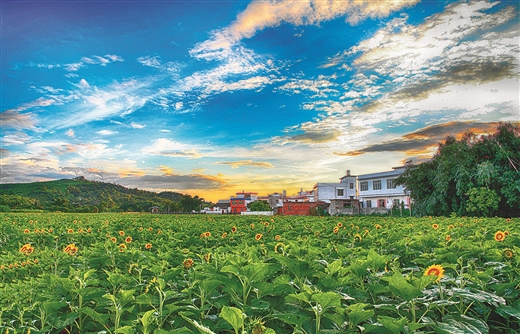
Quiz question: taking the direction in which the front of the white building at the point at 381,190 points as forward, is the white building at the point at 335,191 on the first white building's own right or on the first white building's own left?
on the first white building's own right

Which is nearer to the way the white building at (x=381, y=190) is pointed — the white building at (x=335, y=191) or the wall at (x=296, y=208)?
the wall

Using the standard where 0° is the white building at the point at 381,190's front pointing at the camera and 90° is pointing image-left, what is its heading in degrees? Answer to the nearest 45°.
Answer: approximately 45°

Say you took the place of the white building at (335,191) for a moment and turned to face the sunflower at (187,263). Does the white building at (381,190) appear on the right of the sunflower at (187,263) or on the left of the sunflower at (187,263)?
left

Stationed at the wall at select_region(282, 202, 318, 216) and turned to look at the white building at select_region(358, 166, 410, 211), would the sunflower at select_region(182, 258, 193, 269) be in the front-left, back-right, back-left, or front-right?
back-right

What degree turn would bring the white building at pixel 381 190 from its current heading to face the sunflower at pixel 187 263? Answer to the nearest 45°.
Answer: approximately 45° to its left
